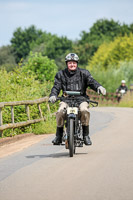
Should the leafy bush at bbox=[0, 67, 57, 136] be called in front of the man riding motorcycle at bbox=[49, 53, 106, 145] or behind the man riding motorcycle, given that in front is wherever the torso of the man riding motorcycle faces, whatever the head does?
behind

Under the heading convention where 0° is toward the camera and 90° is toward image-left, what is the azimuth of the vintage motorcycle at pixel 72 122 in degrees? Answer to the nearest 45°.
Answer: approximately 0°
